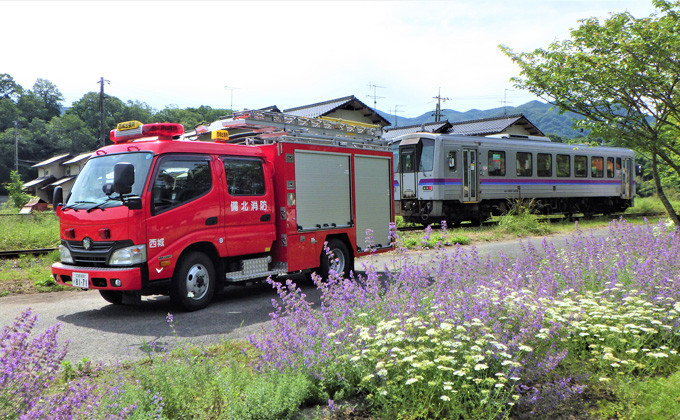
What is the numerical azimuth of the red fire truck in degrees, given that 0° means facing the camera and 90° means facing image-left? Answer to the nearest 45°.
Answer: approximately 45°

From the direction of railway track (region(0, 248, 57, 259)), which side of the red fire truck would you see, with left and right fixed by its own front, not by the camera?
right

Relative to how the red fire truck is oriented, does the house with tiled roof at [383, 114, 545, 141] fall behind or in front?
behind

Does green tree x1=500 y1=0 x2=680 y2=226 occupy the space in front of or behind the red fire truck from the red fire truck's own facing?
behind

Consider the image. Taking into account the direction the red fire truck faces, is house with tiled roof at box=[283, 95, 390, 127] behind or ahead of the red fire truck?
behind

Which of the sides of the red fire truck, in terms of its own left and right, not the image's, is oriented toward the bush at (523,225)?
back
